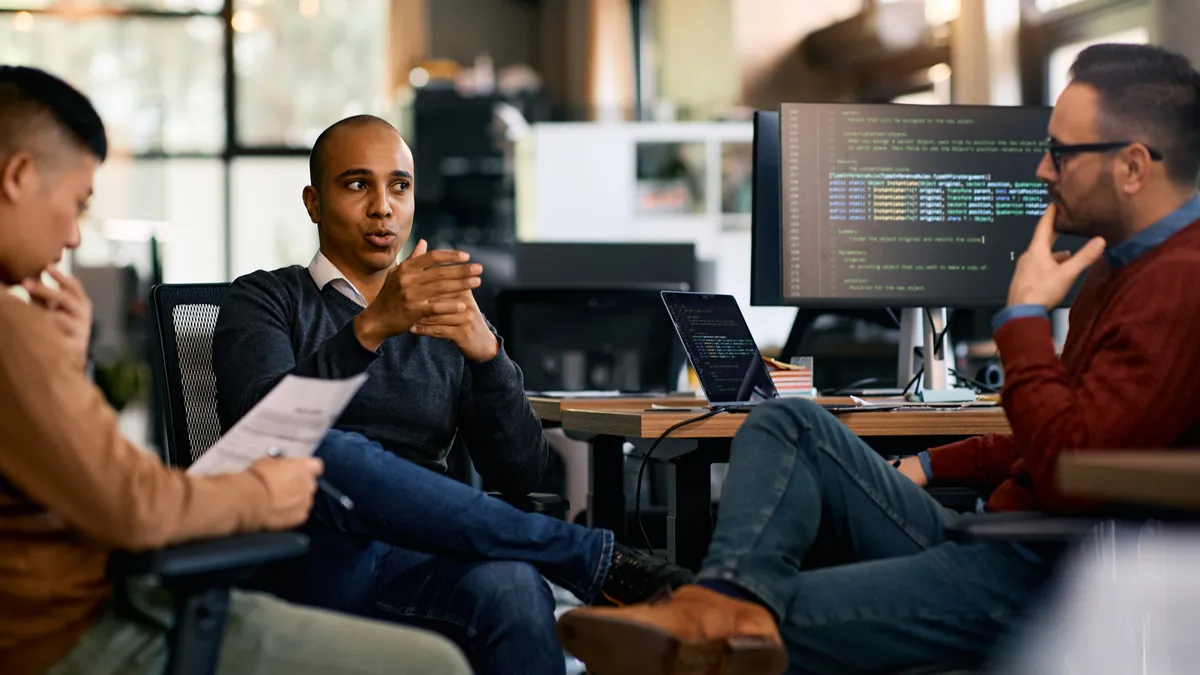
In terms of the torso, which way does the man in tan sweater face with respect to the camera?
to the viewer's right

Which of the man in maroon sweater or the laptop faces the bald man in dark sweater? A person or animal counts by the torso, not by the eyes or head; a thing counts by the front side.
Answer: the man in maroon sweater

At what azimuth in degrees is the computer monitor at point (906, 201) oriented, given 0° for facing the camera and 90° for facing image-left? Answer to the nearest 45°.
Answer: approximately 0°

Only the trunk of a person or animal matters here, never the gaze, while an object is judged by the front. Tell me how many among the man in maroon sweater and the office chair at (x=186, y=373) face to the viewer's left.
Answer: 1

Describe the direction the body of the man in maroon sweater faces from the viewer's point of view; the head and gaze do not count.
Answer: to the viewer's left
